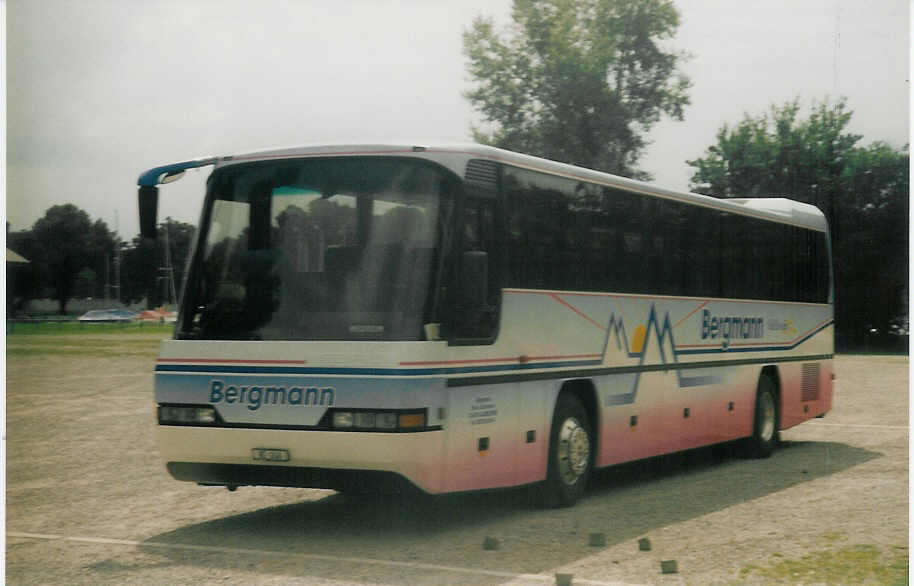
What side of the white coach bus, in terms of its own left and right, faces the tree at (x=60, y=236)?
right

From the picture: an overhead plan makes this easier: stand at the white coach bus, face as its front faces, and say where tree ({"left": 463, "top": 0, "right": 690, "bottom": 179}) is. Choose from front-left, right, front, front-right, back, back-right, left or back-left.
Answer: back-right

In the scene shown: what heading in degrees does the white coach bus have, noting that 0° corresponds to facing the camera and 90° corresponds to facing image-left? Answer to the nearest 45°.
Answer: approximately 45°

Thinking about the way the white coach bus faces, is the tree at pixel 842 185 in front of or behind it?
behind
